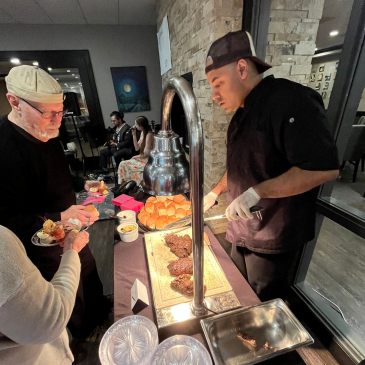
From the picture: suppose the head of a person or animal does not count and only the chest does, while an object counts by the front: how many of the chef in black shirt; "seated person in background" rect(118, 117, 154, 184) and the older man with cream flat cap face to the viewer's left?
2

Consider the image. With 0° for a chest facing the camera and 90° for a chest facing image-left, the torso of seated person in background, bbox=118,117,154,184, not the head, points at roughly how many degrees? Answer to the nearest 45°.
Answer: approximately 90°

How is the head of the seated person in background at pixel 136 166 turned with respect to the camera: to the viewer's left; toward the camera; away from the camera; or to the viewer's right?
to the viewer's left

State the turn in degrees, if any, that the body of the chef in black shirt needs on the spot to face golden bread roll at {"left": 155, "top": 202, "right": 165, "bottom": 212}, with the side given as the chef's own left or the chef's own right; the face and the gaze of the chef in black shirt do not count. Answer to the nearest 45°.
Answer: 0° — they already face it

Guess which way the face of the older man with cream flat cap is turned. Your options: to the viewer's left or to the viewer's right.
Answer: to the viewer's right

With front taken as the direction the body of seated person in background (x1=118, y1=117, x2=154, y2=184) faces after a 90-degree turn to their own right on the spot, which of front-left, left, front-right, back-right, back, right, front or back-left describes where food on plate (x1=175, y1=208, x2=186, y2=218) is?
back

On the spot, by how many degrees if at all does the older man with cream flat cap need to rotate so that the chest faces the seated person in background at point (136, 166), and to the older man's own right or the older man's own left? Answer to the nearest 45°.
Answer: approximately 90° to the older man's own left

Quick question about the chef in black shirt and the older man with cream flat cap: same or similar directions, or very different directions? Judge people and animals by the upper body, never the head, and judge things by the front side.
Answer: very different directions

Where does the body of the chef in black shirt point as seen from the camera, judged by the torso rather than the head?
to the viewer's left

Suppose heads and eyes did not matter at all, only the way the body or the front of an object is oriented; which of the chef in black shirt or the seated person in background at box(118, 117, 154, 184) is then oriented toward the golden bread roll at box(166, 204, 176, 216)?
the chef in black shirt

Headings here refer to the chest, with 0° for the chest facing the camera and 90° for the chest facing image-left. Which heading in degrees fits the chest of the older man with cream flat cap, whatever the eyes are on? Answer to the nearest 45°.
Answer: approximately 315°

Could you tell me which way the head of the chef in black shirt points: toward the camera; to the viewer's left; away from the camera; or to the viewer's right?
to the viewer's left

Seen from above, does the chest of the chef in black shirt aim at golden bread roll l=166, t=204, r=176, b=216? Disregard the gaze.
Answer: yes

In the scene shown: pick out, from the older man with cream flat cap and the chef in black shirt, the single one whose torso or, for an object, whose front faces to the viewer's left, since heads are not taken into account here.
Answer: the chef in black shirt

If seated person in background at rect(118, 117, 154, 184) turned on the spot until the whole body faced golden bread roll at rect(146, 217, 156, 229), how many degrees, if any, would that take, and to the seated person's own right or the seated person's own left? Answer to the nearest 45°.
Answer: approximately 90° to the seated person's own left

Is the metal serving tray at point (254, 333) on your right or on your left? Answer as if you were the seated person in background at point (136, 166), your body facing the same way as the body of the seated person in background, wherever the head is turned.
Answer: on your left
